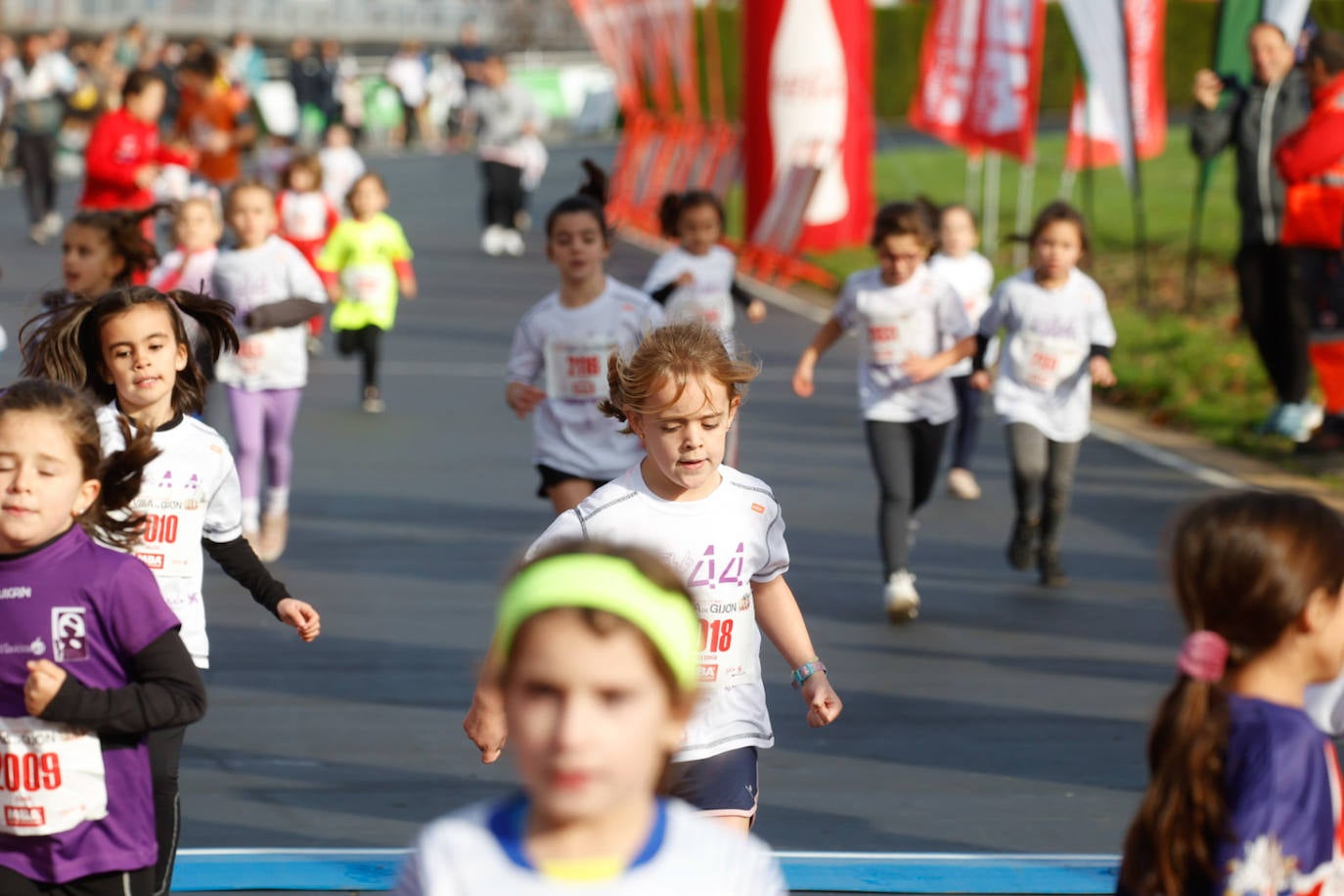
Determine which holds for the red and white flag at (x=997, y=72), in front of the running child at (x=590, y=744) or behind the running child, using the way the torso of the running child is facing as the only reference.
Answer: behind

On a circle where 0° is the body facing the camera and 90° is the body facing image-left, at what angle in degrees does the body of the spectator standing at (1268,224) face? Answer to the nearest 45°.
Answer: approximately 45°

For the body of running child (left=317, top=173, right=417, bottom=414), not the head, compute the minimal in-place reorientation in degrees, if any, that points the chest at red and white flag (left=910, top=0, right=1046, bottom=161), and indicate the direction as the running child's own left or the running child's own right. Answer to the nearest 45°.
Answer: approximately 135° to the running child's own left

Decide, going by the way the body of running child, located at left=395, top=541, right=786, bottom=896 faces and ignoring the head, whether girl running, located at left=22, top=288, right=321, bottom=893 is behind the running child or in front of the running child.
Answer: behind

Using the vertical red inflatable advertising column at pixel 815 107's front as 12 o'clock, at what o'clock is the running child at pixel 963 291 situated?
The running child is roughly at 12 o'clock from the vertical red inflatable advertising column.

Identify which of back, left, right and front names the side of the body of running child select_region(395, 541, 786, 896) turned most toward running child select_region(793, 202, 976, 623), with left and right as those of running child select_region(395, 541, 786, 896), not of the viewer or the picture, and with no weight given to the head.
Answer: back

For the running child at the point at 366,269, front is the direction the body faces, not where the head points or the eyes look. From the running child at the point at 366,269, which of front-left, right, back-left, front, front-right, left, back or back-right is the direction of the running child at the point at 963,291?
front-left

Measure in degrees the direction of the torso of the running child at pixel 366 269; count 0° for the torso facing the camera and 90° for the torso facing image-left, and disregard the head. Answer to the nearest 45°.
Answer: approximately 0°
